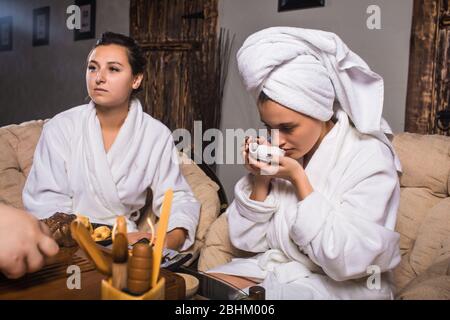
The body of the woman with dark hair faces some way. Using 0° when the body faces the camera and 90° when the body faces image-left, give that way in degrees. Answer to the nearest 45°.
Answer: approximately 0°

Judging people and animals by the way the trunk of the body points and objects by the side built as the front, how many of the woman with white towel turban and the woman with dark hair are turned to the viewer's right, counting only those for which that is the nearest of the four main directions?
0

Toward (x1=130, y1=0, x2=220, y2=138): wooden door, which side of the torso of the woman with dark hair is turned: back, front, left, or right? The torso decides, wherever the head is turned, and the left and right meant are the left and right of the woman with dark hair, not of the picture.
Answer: back

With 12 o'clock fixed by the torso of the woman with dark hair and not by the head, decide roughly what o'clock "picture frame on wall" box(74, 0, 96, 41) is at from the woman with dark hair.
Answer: The picture frame on wall is roughly at 6 o'clock from the woman with dark hair.

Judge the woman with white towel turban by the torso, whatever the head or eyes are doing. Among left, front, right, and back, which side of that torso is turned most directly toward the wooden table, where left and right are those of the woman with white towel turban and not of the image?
front

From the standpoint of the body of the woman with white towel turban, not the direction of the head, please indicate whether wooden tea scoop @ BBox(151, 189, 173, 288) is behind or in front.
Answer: in front

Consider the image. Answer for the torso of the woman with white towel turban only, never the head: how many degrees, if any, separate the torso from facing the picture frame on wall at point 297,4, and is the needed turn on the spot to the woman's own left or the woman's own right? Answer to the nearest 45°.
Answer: approximately 135° to the woman's own right

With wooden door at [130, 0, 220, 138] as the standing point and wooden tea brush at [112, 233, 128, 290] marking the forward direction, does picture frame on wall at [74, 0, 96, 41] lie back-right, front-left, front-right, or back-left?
back-right

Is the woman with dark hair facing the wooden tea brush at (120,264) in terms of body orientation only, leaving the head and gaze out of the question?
yes

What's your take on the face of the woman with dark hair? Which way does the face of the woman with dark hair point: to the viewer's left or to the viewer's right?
to the viewer's left

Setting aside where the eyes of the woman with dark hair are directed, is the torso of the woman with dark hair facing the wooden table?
yes

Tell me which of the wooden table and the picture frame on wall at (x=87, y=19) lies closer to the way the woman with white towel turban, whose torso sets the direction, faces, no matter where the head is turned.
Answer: the wooden table
